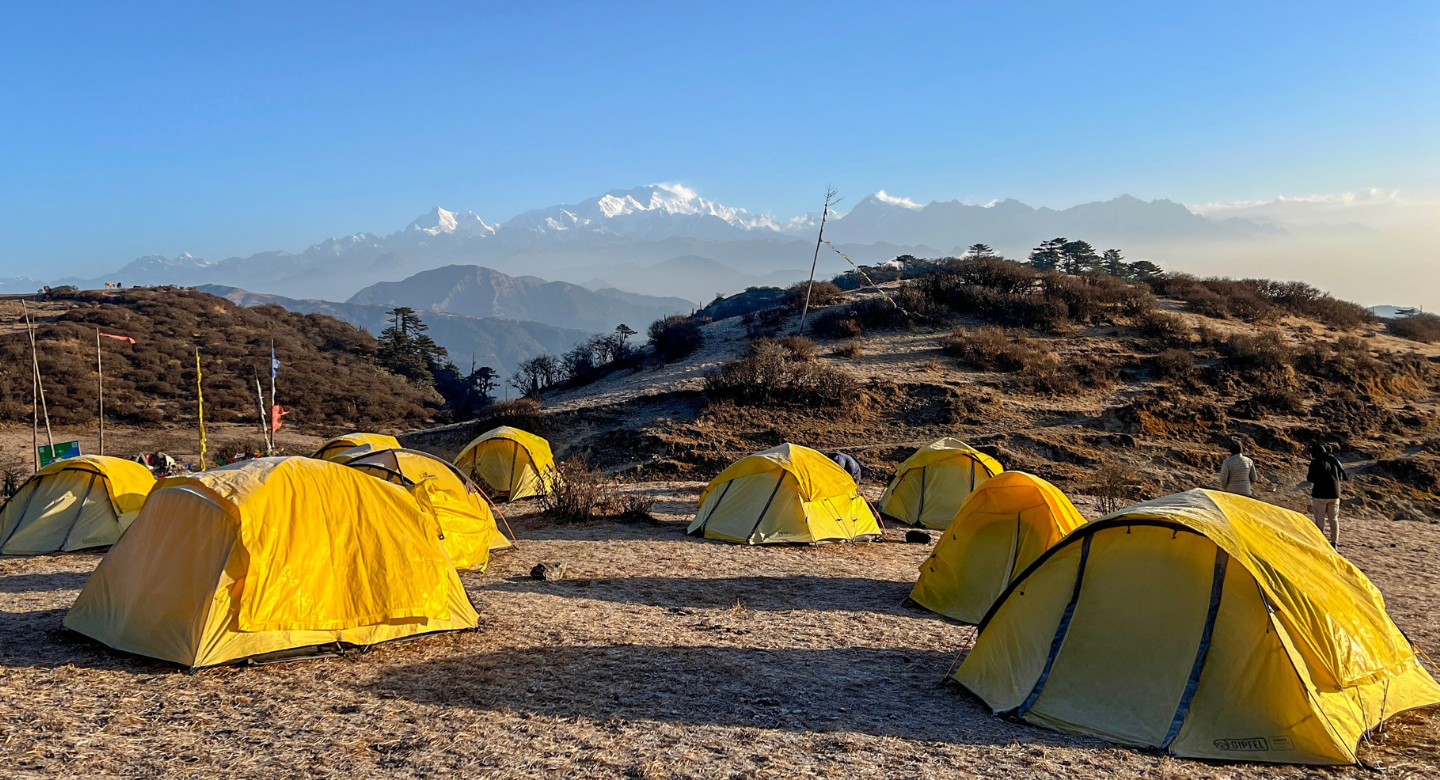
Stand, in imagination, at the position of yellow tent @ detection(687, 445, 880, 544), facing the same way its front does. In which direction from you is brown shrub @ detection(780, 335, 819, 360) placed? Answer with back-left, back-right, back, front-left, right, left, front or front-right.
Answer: back-right

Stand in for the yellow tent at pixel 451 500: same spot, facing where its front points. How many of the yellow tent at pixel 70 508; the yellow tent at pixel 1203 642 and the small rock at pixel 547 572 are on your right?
1

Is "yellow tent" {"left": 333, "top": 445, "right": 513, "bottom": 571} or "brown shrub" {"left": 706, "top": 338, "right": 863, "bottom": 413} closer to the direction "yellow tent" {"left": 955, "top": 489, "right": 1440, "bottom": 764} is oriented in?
the yellow tent

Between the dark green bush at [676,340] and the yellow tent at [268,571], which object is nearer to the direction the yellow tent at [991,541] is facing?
the yellow tent

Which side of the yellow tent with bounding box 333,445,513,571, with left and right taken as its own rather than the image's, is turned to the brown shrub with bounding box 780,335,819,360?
back

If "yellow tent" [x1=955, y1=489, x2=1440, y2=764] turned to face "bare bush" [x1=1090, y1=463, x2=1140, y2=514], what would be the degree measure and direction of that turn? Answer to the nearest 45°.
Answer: approximately 135° to its right

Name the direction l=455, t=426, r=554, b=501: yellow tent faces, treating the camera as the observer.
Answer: facing the viewer and to the left of the viewer

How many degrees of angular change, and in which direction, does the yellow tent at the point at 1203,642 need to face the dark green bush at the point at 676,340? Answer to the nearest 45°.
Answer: approximately 90° to its right

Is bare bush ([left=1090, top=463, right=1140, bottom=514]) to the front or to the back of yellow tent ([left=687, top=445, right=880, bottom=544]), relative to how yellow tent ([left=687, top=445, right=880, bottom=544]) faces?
to the back

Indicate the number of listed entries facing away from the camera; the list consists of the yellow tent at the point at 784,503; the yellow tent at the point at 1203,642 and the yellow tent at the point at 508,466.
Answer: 0

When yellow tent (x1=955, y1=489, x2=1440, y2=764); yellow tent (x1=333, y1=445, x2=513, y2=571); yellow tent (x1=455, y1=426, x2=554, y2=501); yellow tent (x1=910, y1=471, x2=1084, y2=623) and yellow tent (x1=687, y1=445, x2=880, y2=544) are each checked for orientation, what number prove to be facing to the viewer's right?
0

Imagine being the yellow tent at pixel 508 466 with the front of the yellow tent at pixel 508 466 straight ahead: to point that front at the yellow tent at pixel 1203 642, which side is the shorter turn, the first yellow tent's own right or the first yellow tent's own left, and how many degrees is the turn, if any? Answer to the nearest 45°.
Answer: approximately 45° to the first yellow tent's own left
